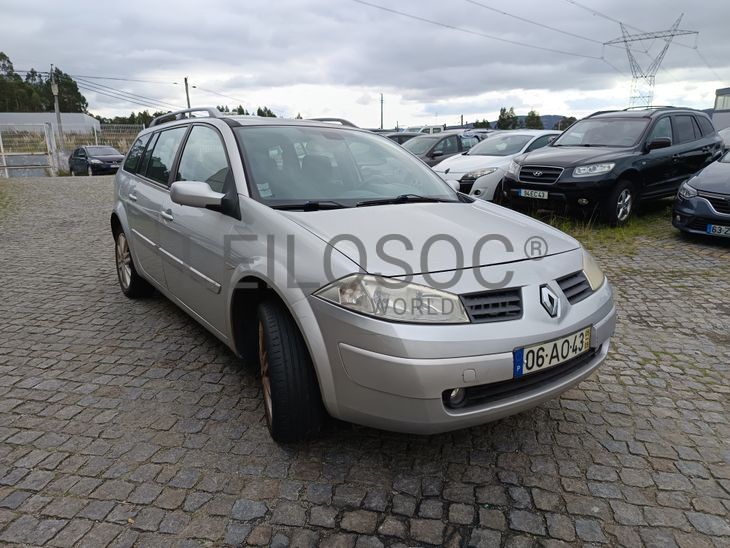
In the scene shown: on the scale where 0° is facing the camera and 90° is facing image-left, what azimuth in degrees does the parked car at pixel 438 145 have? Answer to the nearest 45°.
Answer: approximately 45°

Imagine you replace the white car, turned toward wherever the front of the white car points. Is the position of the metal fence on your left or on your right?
on your right

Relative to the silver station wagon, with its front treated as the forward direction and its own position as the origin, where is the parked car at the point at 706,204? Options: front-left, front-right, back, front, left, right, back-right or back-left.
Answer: left

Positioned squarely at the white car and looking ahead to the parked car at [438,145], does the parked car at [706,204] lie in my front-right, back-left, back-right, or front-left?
back-right

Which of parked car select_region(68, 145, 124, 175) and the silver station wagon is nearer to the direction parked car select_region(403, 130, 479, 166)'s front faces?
the silver station wagon

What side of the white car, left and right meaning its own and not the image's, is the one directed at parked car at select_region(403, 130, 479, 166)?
right

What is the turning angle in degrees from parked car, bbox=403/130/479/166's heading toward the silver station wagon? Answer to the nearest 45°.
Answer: approximately 45° to its left

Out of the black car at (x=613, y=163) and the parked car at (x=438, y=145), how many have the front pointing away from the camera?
0

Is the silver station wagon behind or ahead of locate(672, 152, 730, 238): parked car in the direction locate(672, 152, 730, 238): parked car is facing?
ahead

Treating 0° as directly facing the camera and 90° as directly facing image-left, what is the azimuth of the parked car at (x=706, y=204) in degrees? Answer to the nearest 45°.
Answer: approximately 45°

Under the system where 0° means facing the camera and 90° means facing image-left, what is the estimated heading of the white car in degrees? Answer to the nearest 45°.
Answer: approximately 45°

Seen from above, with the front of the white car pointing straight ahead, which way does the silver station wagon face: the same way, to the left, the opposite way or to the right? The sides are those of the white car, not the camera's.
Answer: to the left

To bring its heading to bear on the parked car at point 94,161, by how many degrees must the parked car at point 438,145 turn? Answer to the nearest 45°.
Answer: approximately 90° to its right

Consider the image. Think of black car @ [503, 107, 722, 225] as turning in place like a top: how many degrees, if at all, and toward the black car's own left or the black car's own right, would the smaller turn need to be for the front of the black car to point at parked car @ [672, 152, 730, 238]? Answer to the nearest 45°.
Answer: approximately 90° to the black car's own left

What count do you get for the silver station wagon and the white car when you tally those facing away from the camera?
0
